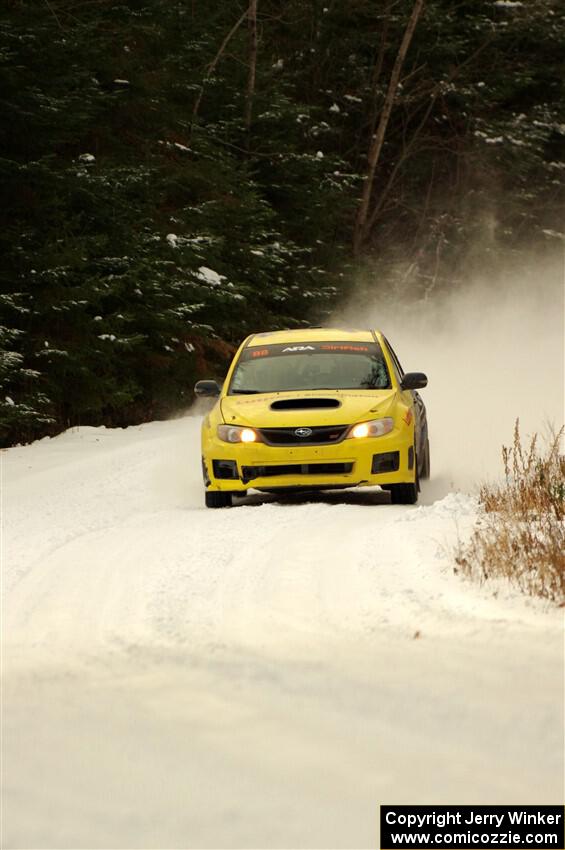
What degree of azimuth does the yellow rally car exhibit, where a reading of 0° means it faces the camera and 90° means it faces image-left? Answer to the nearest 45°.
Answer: approximately 0°
